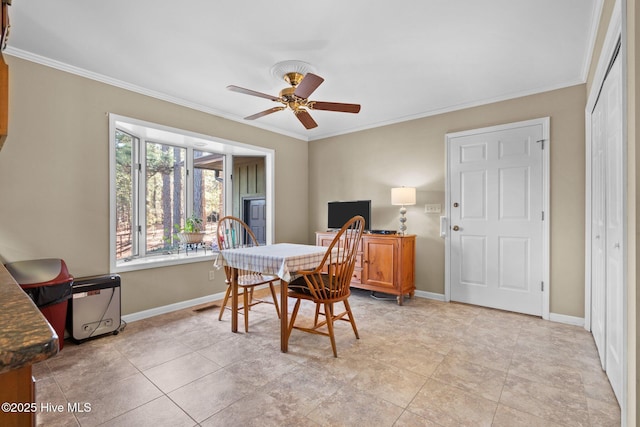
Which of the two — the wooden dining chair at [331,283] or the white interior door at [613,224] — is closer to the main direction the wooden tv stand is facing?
the wooden dining chair

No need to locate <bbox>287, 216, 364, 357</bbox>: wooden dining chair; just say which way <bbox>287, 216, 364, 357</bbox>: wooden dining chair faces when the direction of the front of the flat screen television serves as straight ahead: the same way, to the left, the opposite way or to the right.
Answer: to the right

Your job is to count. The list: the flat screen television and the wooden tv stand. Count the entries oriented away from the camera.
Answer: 0

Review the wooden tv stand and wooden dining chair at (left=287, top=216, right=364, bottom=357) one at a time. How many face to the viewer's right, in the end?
0

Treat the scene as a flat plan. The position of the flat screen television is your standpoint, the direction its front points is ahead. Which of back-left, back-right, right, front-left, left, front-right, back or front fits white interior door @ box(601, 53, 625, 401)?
left

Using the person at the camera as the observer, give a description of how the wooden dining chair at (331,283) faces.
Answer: facing away from the viewer and to the left of the viewer

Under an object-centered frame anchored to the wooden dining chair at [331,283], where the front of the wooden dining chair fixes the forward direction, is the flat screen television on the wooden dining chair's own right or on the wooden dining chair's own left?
on the wooden dining chair's own right

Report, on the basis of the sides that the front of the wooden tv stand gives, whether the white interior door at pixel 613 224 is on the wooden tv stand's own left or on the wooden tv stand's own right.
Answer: on the wooden tv stand's own left

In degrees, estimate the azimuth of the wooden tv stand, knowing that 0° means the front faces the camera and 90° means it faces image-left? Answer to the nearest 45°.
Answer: approximately 45°

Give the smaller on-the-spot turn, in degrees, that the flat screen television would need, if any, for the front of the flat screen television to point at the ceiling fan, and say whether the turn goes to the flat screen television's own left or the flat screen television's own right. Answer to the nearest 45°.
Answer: approximately 45° to the flat screen television's own left

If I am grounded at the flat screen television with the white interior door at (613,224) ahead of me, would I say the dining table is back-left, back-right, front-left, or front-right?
front-right

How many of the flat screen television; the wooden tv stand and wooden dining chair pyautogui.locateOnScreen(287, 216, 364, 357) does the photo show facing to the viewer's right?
0

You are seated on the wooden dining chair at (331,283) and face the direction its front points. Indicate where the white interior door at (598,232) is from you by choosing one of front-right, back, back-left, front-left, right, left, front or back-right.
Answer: back-right
